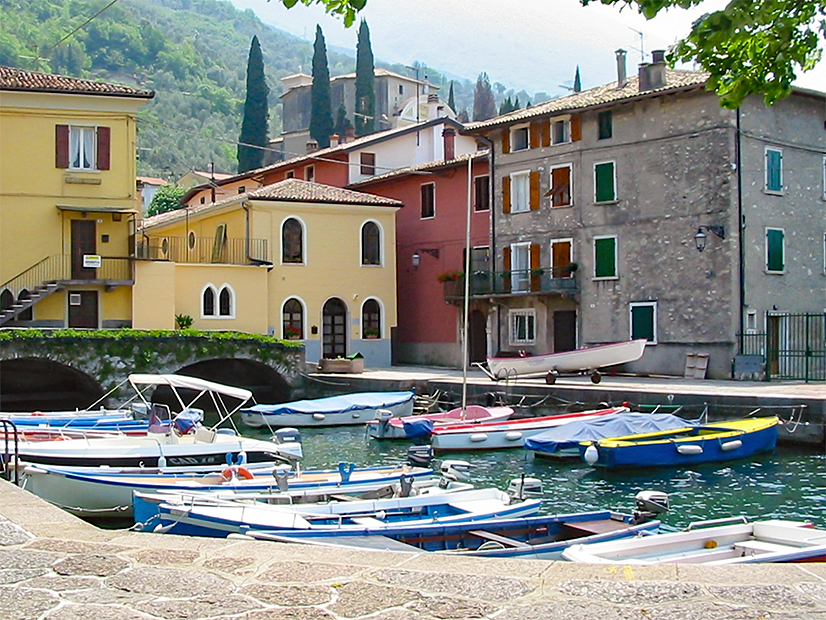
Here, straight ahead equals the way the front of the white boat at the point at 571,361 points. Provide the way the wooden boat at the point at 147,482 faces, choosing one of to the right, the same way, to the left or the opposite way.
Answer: the opposite way

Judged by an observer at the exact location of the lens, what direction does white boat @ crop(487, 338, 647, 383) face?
facing to the right of the viewer

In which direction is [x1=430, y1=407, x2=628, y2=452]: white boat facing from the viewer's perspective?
to the viewer's right

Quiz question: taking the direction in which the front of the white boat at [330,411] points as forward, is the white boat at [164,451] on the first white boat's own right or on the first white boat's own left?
on the first white boat's own right

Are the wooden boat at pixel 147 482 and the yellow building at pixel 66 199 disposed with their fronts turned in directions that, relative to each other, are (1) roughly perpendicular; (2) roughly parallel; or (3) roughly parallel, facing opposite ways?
roughly perpendicular

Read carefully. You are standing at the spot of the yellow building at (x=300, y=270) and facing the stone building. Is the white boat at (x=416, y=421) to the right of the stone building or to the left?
right

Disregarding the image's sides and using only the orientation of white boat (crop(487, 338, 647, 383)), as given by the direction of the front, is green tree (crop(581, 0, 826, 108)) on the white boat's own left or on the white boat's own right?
on the white boat's own right

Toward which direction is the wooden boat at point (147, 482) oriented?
to the viewer's left

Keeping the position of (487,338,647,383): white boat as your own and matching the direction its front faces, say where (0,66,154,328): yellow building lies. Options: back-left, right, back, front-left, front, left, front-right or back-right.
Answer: back

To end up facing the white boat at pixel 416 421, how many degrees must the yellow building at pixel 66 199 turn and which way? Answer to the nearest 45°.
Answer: approximately 45° to its left

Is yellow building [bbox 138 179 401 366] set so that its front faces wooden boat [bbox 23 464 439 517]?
yes

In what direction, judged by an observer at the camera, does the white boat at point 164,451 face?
facing to the left of the viewer
